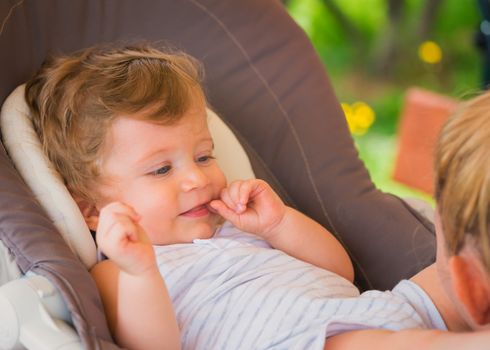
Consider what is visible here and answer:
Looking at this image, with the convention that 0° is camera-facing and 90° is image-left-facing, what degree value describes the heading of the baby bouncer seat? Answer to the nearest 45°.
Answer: approximately 315°

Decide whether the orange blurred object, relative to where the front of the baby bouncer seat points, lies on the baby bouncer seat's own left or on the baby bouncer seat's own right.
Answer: on the baby bouncer seat's own left

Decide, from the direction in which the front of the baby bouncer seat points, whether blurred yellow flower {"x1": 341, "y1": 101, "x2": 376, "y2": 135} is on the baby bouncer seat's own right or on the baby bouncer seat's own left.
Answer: on the baby bouncer seat's own left

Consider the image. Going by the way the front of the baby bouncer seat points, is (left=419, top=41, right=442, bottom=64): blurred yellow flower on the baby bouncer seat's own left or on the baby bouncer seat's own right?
on the baby bouncer seat's own left
